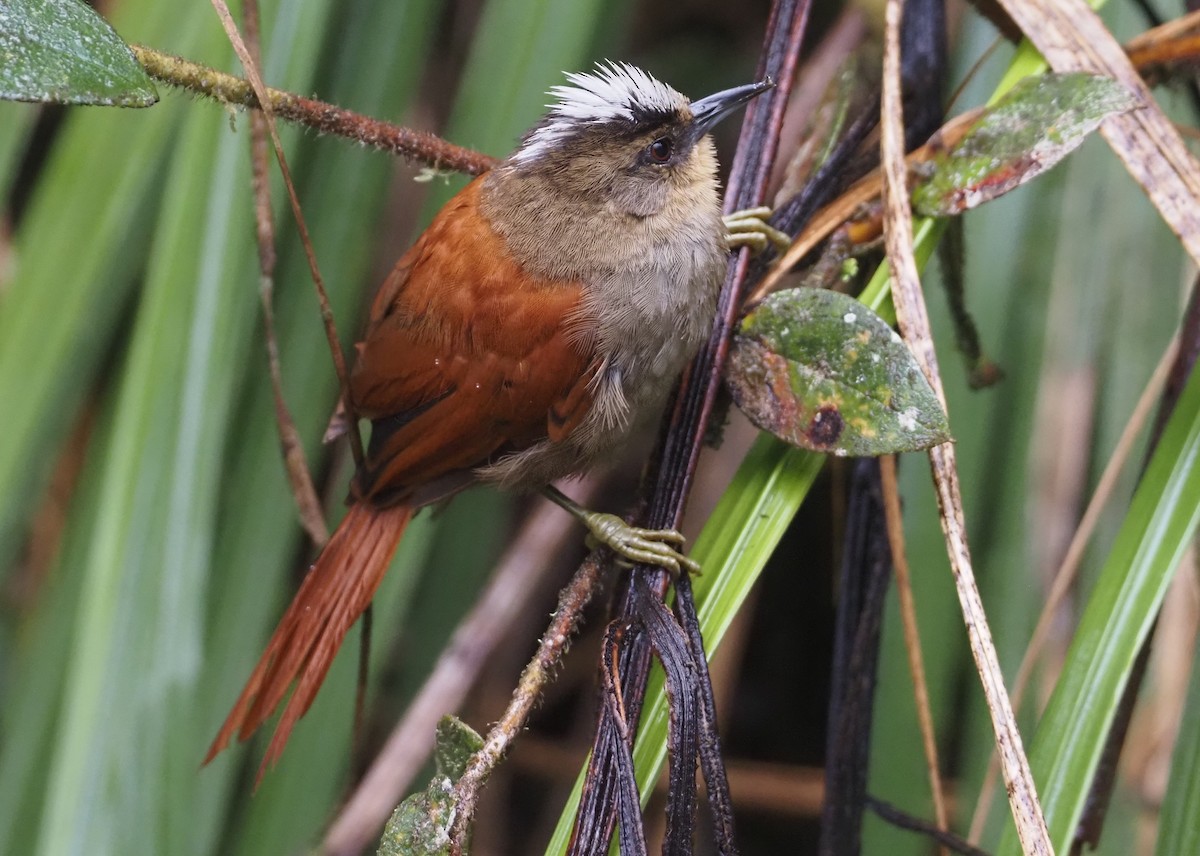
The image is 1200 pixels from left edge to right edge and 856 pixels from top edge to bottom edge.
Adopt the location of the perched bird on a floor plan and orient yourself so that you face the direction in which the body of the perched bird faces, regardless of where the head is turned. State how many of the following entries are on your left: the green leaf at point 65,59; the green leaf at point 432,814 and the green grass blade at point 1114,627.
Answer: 1

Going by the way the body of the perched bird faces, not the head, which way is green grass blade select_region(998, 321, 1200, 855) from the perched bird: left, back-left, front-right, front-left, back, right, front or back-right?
front-right

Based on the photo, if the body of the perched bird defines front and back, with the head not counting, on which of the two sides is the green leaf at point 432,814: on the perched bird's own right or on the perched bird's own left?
on the perched bird's own right

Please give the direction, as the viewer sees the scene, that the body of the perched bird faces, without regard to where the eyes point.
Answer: to the viewer's right
